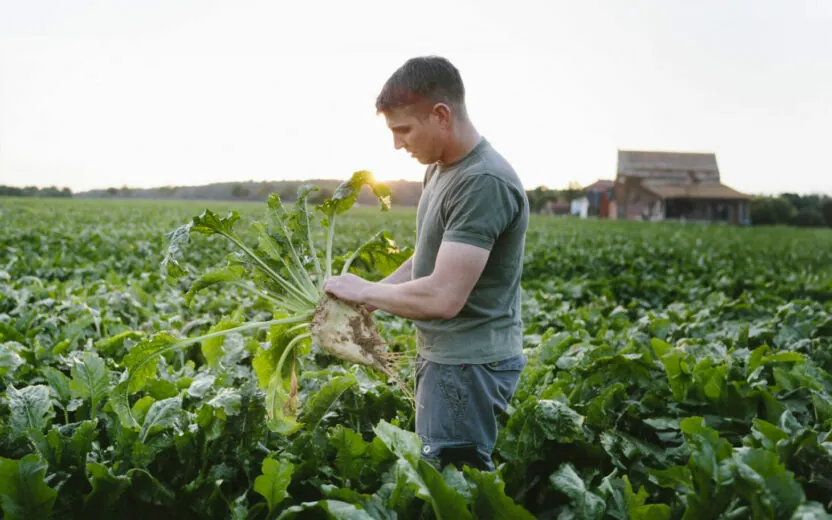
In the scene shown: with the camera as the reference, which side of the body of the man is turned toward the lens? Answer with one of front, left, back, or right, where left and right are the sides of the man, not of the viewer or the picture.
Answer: left

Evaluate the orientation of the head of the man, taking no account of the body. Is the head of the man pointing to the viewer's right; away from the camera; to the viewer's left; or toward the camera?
to the viewer's left
